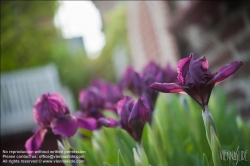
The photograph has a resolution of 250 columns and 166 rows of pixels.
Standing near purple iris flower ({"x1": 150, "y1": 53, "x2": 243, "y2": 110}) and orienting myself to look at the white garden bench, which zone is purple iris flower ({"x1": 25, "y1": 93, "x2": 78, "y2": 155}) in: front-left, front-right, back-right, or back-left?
front-left

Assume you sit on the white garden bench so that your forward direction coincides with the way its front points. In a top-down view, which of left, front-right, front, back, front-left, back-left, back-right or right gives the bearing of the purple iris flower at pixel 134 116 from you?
front-right

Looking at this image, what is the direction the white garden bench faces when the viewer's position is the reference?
facing the viewer and to the right of the viewer

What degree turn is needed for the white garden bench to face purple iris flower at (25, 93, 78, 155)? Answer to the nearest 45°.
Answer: approximately 45° to its right

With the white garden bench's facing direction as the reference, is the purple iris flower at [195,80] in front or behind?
in front

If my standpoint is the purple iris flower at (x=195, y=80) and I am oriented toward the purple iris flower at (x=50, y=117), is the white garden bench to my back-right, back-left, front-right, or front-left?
front-right

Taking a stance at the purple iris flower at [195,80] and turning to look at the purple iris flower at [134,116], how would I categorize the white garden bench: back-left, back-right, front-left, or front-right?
front-right

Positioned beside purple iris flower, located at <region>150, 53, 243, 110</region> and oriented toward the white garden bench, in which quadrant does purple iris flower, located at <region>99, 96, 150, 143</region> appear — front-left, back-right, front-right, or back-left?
front-left
